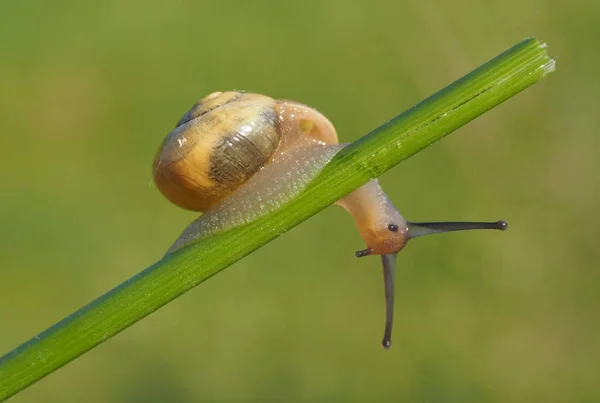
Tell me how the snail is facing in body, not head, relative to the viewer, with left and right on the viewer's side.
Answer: facing to the right of the viewer
